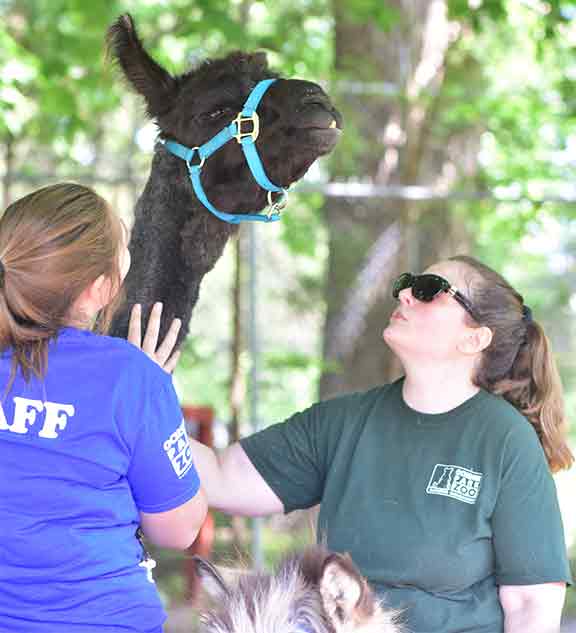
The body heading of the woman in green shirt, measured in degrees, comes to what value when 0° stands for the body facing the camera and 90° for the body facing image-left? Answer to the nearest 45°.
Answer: approximately 45°

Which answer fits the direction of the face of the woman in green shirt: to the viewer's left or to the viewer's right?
to the viewer's left

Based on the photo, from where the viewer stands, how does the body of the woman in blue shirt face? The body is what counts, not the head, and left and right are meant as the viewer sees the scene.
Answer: facing away from the viewer and to the right of the viewer

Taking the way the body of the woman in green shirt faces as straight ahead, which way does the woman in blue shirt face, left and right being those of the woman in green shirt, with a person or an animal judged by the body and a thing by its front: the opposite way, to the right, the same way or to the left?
the opposite way

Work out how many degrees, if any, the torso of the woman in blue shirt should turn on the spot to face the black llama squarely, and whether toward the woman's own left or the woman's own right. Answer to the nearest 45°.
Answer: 0° — they already face it

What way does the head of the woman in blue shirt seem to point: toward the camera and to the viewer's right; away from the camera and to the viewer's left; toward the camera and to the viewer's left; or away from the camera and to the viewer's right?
away from the camera and to the viewer's right

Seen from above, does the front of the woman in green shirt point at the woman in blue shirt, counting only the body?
yes

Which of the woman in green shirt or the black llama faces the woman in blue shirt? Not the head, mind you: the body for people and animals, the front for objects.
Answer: the woman in green shirt

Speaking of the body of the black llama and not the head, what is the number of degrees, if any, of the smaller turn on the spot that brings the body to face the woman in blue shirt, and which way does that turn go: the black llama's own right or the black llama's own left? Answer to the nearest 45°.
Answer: approximately 90° to the black llama's own right

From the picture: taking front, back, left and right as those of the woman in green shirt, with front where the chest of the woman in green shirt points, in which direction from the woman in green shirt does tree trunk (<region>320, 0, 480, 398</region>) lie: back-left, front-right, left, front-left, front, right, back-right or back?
back-right

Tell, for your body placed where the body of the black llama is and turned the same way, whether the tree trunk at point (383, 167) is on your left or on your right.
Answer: on your left
